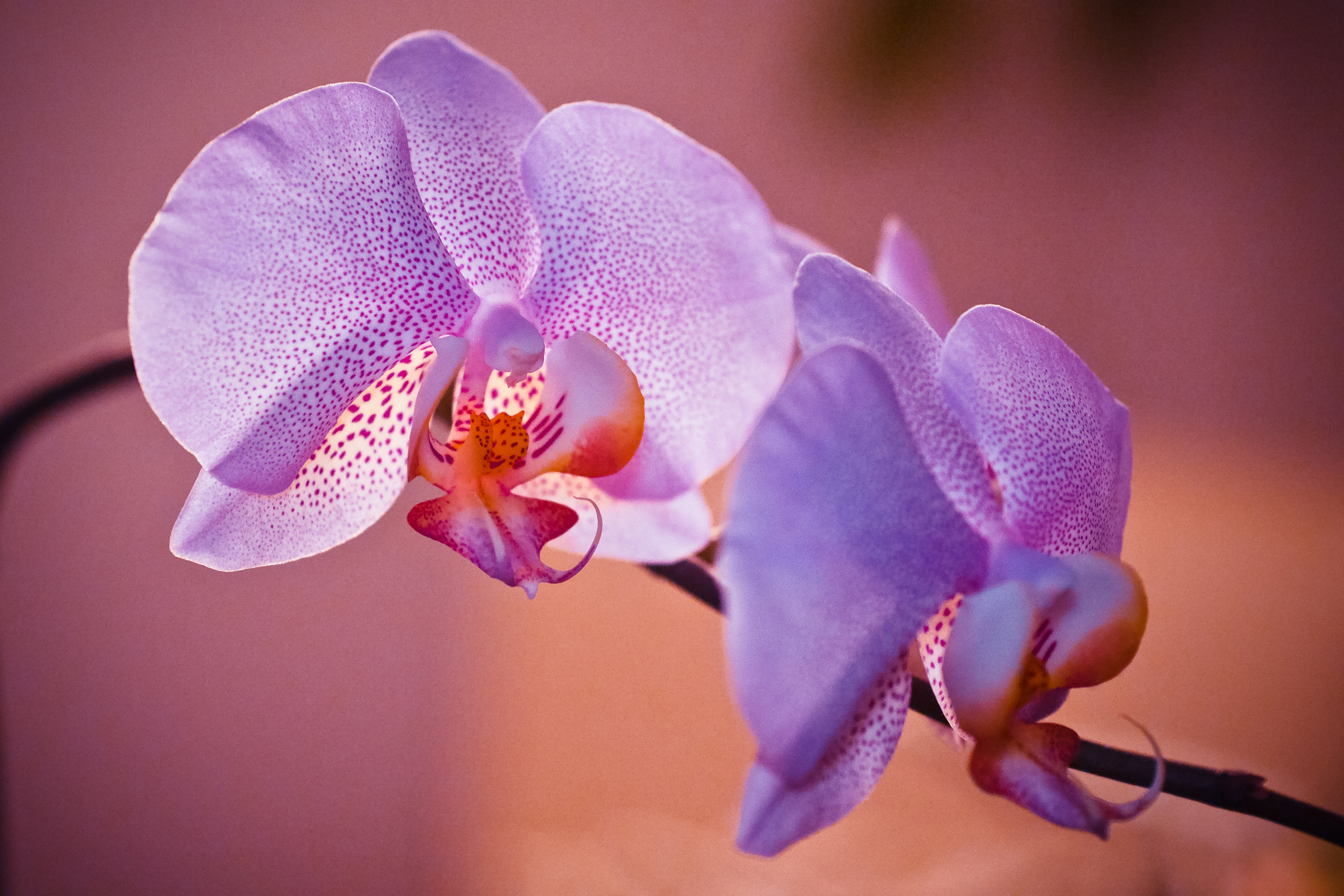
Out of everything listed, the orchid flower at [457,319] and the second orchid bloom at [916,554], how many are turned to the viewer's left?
0

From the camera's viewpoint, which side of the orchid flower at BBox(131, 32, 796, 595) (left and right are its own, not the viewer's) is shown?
front
